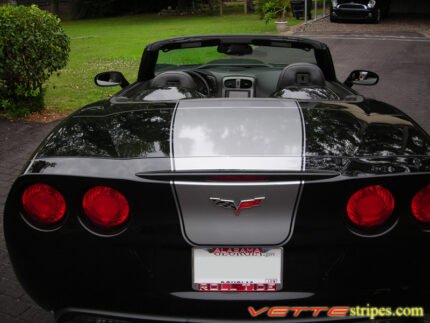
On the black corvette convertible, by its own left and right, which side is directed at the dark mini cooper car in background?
front

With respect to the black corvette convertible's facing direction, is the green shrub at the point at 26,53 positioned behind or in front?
in front

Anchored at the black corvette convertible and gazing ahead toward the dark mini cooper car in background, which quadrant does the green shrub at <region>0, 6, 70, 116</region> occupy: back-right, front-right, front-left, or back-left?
front-left

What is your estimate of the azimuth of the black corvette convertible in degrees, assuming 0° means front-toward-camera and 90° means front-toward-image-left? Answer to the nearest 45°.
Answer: approximately 180°

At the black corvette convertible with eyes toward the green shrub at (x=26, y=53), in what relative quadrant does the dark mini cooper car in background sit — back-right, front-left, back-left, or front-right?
front-right
